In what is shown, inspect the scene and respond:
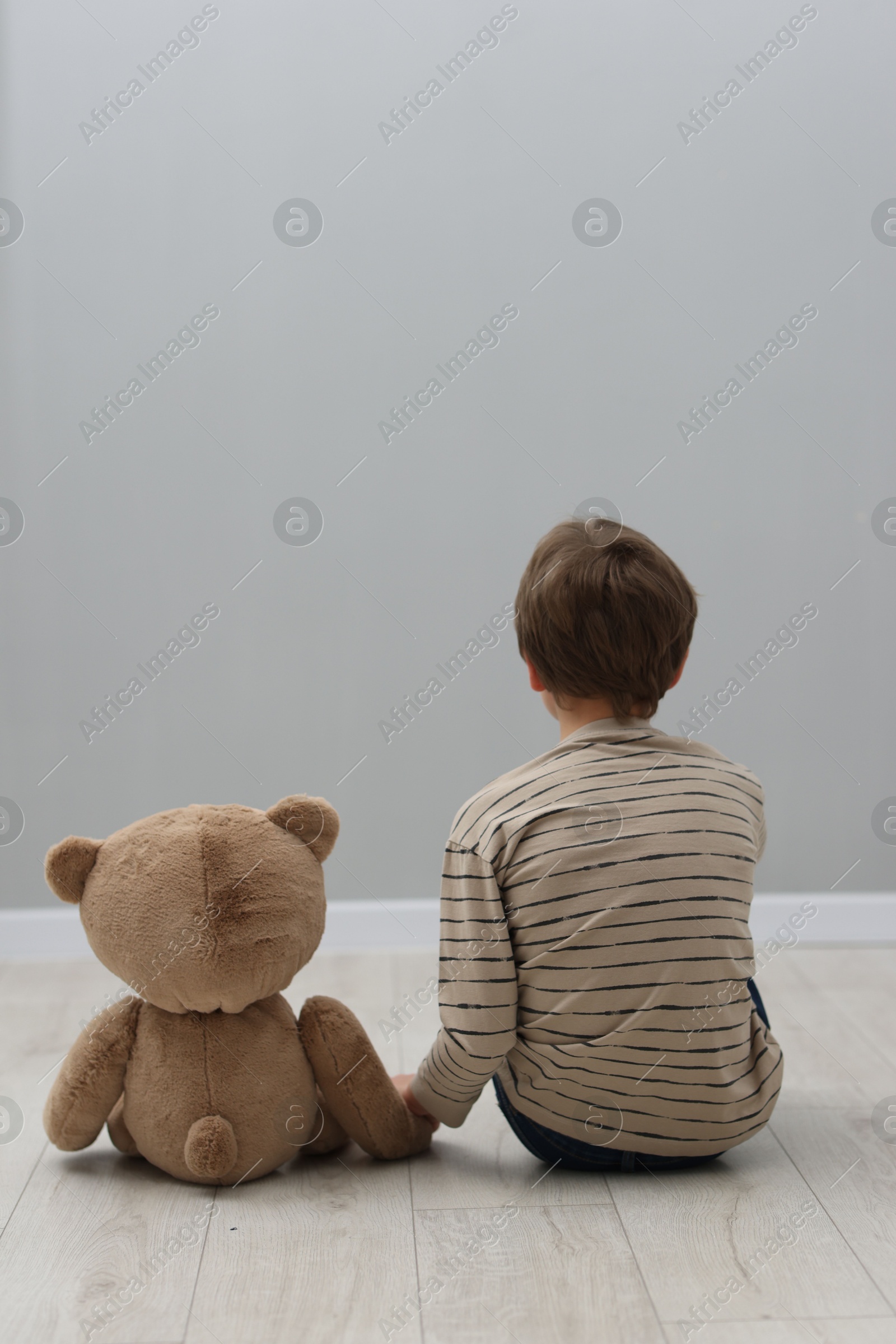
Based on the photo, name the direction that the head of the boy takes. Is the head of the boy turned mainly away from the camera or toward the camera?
away from the camera

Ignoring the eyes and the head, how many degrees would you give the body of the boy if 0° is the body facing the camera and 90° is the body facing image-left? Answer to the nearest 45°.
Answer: approximately 180°

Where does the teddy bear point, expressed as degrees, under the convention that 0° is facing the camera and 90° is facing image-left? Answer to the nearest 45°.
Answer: approximately 180°

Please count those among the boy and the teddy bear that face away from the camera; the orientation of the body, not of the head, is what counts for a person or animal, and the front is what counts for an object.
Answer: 2
